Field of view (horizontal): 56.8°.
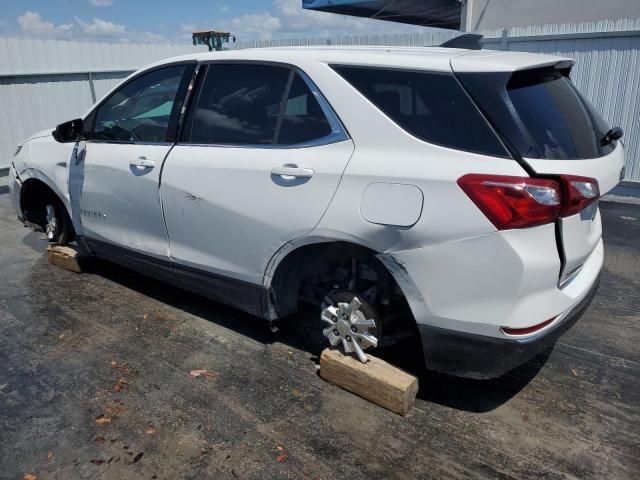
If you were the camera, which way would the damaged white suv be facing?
facing away from the viewer and to the left of the viewer
